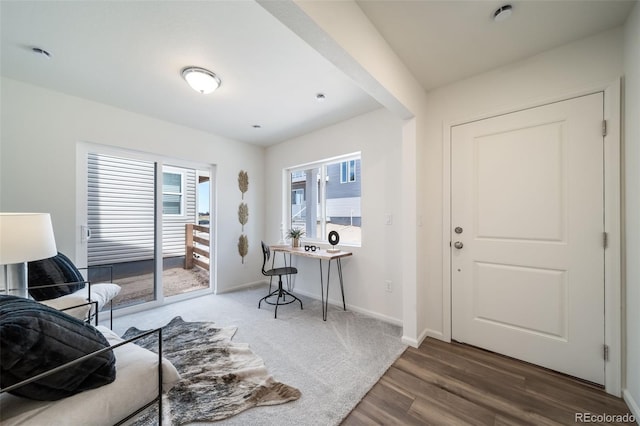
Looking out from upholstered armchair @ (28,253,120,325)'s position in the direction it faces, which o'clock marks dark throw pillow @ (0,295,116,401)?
The dark throw pillow is roughly at 3 o'clock from the upholstered armchair.

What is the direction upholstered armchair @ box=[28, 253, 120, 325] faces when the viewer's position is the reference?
facing to the right of the viewer

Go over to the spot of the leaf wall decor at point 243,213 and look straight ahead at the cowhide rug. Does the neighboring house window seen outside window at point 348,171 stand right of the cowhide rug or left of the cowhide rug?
left

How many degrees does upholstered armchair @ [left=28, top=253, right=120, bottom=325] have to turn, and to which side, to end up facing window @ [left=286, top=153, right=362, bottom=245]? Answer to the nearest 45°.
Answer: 0° — it already faces it

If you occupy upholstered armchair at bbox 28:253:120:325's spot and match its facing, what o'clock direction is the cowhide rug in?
The cowhide rug is roughly at 2 o'clock from the upholstered armchair.
